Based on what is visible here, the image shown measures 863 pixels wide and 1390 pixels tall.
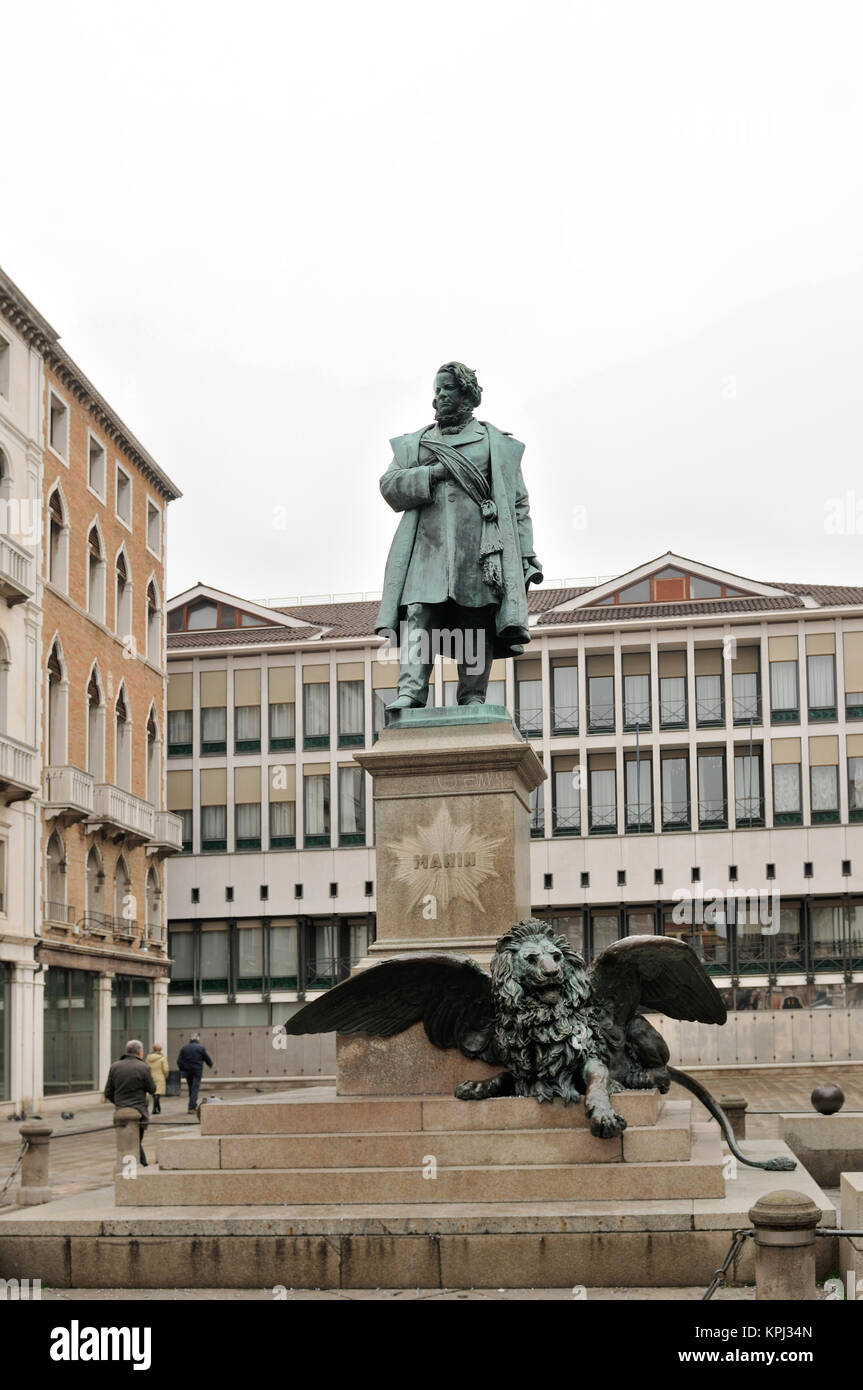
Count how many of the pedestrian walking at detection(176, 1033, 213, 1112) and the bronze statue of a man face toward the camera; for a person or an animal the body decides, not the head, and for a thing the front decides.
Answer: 1

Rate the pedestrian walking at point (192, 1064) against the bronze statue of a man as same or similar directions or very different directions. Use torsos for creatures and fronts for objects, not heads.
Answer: very different directions

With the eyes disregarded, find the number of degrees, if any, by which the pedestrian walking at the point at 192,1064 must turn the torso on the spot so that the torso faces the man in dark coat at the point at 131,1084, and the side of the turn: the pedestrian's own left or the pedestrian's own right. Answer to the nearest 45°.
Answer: approximately 180°

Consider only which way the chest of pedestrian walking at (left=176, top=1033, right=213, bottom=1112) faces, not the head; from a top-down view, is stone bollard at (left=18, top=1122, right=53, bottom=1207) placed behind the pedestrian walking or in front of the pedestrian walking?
behind

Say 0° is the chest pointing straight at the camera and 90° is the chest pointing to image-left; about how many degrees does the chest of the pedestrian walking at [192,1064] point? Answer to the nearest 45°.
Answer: approximately 180°

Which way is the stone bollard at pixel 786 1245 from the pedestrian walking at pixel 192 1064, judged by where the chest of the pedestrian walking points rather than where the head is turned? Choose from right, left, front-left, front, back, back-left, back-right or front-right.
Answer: back
